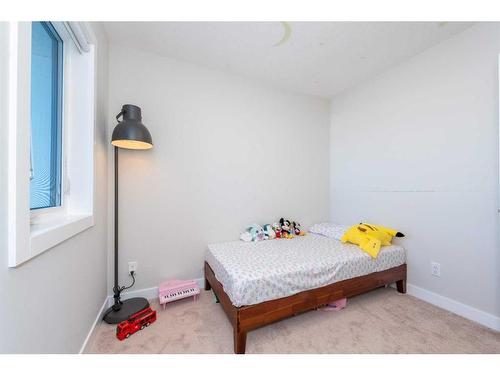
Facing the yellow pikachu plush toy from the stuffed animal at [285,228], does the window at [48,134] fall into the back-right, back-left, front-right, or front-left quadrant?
back-right

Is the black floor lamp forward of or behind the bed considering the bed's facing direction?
forward

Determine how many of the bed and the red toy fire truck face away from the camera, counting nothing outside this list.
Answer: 0

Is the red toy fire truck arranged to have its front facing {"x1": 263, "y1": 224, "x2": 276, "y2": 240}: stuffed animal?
no

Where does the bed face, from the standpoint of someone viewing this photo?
facing the viewer and to the left of the viewer

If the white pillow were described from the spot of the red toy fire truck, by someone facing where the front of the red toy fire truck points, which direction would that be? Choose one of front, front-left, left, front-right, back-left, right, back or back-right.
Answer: back-left

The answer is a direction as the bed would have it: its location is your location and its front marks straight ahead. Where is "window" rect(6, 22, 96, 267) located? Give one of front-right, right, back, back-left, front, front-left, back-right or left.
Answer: front

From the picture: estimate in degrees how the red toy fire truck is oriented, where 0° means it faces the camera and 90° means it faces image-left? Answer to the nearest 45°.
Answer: approximately 45°
